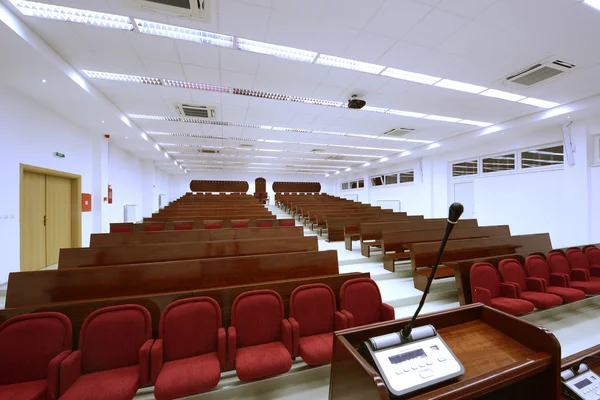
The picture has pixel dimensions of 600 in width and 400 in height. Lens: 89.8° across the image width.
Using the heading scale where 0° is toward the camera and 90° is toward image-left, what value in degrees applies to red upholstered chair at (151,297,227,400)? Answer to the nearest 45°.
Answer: approximately 0°

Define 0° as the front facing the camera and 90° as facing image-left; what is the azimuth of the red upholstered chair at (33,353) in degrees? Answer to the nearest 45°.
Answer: approximately 45°

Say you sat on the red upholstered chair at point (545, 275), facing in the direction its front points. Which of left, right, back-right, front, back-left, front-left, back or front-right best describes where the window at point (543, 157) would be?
back-left

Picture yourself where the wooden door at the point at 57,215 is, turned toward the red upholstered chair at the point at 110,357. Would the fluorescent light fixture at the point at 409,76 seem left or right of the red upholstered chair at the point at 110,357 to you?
left

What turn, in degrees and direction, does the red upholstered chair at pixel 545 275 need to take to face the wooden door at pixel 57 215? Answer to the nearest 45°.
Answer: approximately 90° to its right

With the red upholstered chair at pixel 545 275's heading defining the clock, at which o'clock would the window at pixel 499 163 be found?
The window is roughly at 7 o'clock from the red upholstered chair.

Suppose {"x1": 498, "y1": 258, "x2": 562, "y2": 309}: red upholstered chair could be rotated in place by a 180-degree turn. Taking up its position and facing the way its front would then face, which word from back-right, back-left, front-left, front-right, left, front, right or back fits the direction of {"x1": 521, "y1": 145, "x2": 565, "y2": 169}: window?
front-right
